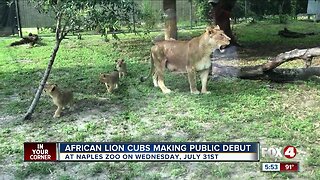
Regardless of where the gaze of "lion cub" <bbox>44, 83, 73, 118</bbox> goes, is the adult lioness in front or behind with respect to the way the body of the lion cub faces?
behind

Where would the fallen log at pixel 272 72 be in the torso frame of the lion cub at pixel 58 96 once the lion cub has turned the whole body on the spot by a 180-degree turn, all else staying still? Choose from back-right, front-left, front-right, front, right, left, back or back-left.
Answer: front

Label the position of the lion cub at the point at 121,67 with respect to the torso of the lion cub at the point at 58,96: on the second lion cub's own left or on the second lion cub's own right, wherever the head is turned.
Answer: on the second lion cub's own right

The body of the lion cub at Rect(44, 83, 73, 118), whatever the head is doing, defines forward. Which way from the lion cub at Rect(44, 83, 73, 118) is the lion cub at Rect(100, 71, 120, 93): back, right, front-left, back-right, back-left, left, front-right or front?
back-right

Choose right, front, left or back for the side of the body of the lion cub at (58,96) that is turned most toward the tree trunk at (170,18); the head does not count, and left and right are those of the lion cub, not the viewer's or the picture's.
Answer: back

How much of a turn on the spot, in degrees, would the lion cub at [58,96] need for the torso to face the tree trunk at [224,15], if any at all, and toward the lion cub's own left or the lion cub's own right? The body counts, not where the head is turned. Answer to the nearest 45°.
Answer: approximately 135° to the lion cub's own right

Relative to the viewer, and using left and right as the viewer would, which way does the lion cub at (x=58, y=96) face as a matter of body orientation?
facing to the left of the viewer
